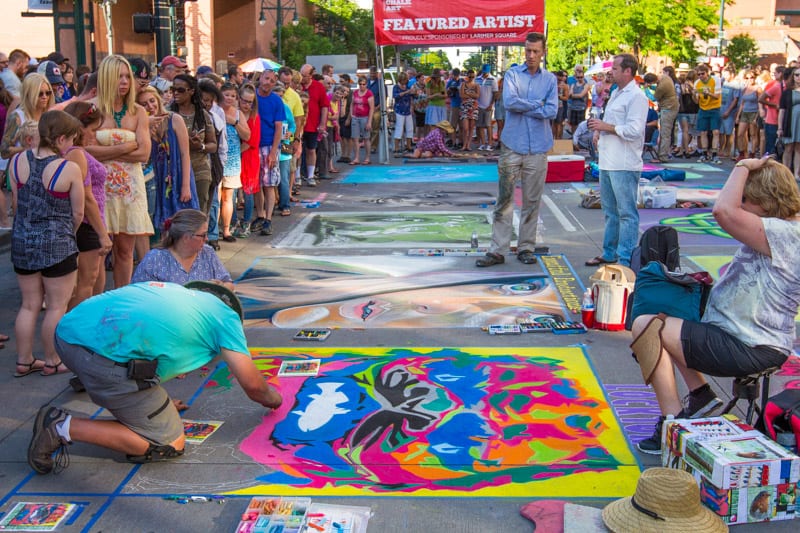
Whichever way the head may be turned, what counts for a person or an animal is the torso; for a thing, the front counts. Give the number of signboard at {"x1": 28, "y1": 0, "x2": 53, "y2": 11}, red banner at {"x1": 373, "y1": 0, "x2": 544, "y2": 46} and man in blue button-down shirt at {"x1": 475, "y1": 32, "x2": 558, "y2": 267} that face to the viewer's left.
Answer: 0

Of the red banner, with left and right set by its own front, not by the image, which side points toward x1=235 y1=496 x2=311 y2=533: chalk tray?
front

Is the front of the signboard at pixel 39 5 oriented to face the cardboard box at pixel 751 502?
yes

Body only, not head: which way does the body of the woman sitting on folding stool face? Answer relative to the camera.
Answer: to the viewer's left

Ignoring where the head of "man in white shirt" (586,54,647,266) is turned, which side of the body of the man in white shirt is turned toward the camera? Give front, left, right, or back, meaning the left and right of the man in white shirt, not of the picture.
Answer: left

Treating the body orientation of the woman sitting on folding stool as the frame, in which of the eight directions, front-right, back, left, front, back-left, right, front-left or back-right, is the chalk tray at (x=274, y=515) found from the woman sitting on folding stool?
front-left

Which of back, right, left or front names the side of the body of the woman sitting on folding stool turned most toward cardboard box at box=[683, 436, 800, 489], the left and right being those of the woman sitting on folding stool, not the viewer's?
left

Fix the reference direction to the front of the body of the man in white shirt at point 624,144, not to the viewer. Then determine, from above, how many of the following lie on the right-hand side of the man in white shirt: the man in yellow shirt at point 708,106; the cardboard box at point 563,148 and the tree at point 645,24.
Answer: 3

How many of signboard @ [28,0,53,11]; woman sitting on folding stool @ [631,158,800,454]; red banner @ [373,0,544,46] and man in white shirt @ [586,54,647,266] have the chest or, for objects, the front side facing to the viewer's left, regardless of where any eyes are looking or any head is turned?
2

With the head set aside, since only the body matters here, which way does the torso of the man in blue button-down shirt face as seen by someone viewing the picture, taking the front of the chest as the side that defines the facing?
toward the camera

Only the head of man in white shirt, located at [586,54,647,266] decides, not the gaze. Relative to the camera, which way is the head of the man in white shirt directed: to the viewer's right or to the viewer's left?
to the viewer's left

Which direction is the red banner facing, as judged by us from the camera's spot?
facing the viewer
